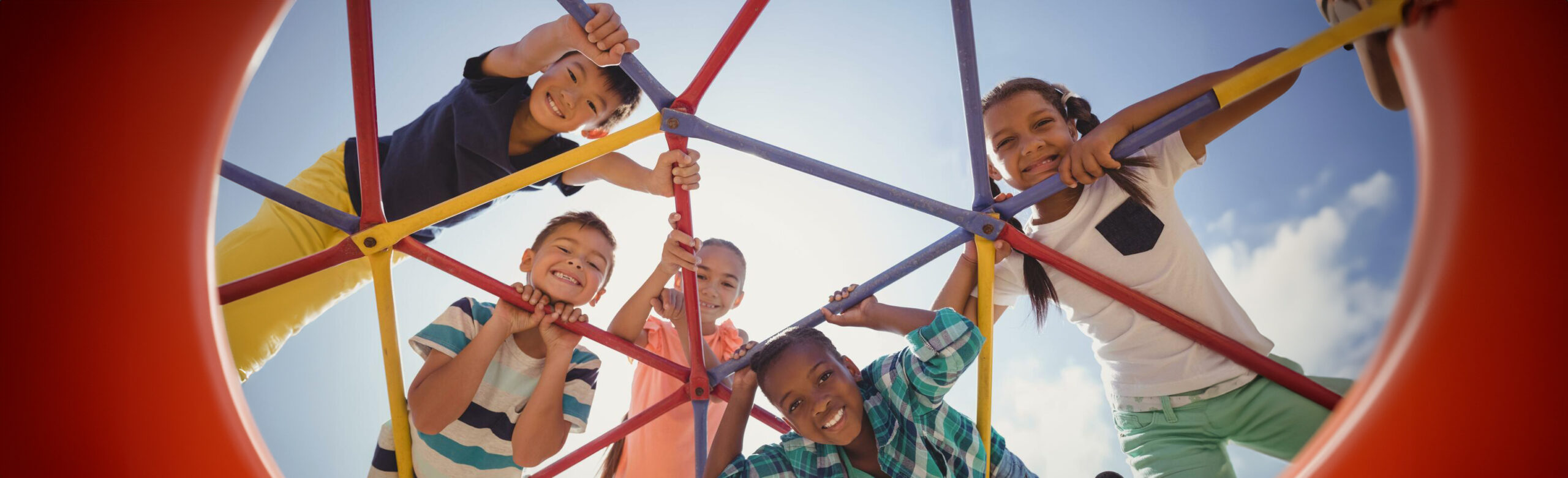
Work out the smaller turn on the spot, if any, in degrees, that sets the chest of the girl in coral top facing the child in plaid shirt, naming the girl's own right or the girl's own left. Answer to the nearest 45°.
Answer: approximately 45° to the girl's own left

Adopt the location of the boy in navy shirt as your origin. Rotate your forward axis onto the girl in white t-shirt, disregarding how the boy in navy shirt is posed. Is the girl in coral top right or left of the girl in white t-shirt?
left

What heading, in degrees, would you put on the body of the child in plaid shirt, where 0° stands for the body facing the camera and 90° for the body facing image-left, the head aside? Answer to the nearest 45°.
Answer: approximately 0°

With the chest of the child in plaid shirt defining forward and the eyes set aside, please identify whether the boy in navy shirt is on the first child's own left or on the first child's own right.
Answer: on the first child's own right

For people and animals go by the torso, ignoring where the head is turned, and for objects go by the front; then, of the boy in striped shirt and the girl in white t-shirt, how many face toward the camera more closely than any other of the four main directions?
2

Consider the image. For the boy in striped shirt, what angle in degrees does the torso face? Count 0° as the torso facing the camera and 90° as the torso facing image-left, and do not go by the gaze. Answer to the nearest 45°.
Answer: approximately 0°

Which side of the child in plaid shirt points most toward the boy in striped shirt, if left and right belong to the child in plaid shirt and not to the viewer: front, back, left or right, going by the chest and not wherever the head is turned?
right
